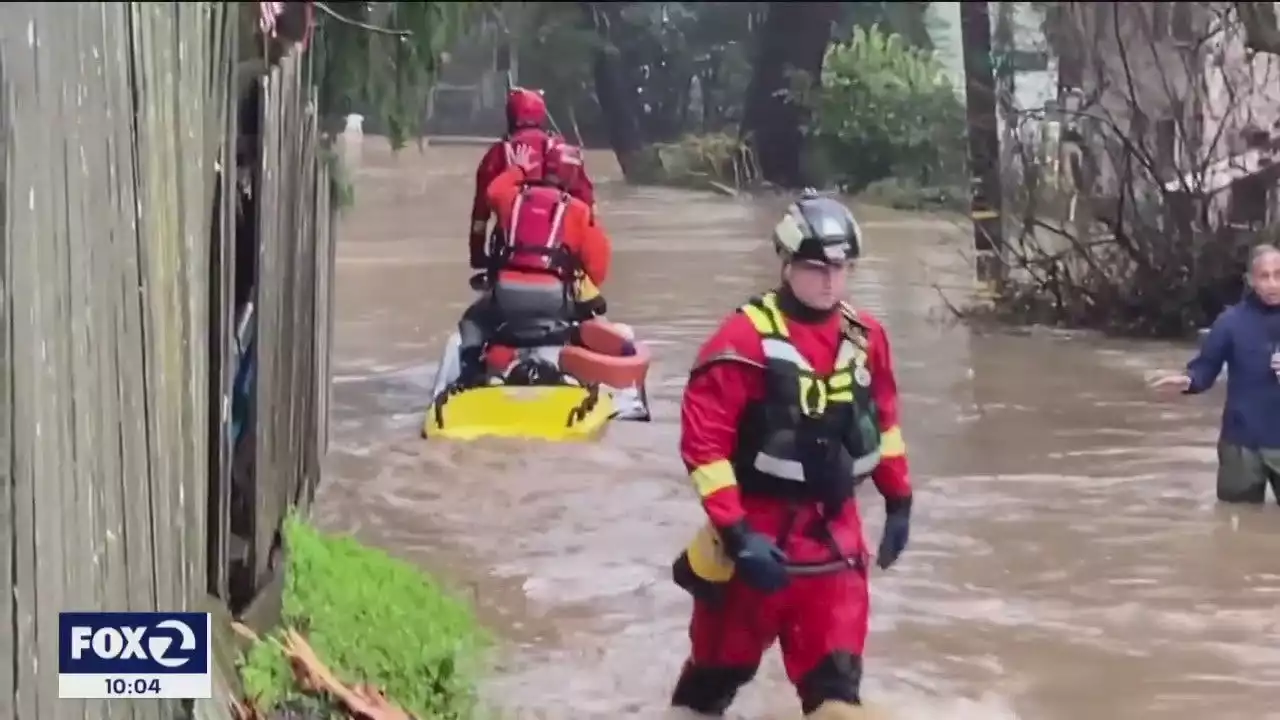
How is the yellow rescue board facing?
away from the camera

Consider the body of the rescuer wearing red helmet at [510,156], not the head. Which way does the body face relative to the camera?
away from the camera

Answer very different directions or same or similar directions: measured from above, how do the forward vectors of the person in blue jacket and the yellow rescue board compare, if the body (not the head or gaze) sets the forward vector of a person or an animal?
very different directions

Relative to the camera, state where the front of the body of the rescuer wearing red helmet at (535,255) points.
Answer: away from the camera

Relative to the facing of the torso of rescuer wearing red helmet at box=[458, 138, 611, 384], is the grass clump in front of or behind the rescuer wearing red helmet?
behind
